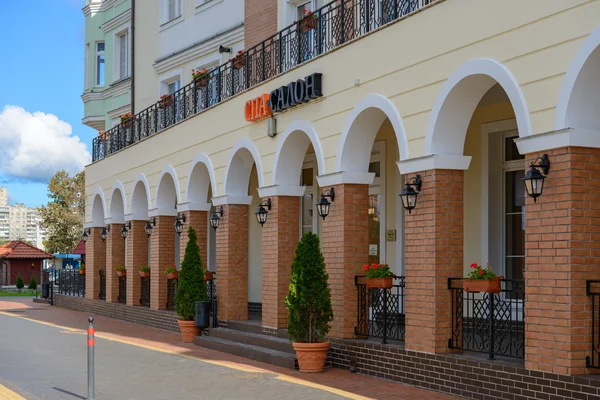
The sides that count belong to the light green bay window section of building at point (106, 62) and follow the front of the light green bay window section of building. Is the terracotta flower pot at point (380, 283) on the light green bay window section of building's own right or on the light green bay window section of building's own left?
on the light green bay window section of building's own left

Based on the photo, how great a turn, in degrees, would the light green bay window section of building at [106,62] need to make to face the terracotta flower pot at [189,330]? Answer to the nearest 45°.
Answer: approximately 45° to its left

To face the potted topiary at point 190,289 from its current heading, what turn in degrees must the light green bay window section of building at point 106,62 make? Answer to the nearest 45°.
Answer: approximately 45° to its left

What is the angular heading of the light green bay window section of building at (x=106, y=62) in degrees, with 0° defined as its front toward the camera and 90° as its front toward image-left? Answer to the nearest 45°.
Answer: approximately 45°
